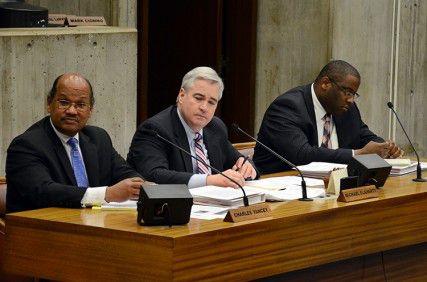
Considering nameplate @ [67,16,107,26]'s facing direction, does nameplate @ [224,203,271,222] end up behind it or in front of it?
in front

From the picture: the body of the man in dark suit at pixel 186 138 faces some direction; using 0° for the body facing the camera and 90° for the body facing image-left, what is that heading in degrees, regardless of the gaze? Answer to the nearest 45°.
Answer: approximately 315°

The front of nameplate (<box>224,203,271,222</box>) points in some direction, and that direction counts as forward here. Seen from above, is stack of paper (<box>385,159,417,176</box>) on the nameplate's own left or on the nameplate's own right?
on the nameplate's own left

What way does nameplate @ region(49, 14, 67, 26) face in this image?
toward the camera

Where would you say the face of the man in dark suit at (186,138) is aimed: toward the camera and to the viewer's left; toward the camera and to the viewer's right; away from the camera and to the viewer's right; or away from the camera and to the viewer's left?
toward the camera and to the viewer's right

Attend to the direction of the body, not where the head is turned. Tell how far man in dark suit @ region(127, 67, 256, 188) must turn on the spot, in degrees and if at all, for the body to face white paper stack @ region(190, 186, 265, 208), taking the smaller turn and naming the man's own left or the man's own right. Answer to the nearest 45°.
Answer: approximately 45° to the man's own right

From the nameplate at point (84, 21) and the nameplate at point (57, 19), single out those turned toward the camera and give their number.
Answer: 2

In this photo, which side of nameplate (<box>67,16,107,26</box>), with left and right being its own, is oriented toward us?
front

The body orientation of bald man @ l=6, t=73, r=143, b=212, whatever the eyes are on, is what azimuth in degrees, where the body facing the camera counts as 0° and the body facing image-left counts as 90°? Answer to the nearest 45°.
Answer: approximately 315°
